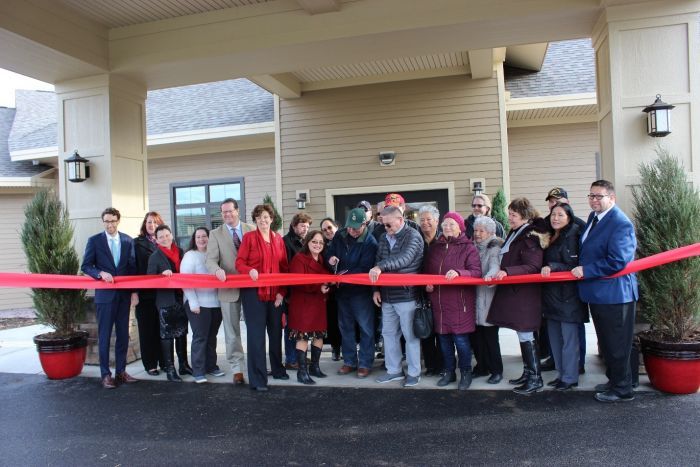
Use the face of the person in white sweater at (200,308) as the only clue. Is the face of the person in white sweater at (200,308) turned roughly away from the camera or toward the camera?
toward the camera

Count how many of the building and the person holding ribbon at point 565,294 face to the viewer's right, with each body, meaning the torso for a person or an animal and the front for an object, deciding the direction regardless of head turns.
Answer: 0

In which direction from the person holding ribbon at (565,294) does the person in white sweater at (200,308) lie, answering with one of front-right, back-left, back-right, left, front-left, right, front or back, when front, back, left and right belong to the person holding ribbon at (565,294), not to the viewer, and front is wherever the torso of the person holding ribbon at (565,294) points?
front-right

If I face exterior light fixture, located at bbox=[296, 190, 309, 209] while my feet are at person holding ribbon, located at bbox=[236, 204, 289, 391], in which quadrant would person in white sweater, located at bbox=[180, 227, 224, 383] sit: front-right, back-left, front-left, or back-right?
front-left

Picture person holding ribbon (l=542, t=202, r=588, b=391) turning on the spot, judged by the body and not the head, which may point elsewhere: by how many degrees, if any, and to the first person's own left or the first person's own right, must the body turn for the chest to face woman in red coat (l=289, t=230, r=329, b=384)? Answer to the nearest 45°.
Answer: approximately 45° to the first person's own right

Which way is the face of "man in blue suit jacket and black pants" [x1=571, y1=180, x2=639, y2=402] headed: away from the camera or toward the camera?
toward the camera

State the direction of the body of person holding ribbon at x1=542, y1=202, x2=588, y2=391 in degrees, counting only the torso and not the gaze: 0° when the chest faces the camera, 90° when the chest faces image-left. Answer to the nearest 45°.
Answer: approximately 45°

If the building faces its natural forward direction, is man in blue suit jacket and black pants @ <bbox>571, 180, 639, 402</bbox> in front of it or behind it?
in front

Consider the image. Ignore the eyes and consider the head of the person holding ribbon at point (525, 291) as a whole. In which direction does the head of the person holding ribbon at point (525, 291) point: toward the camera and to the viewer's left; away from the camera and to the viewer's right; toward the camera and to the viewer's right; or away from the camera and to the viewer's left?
toward the camera and to the viewer's left

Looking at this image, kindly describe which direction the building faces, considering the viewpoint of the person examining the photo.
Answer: facing the viewer

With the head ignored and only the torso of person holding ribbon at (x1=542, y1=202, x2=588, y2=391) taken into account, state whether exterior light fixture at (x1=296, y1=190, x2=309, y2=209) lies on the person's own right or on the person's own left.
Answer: on the person's own right
